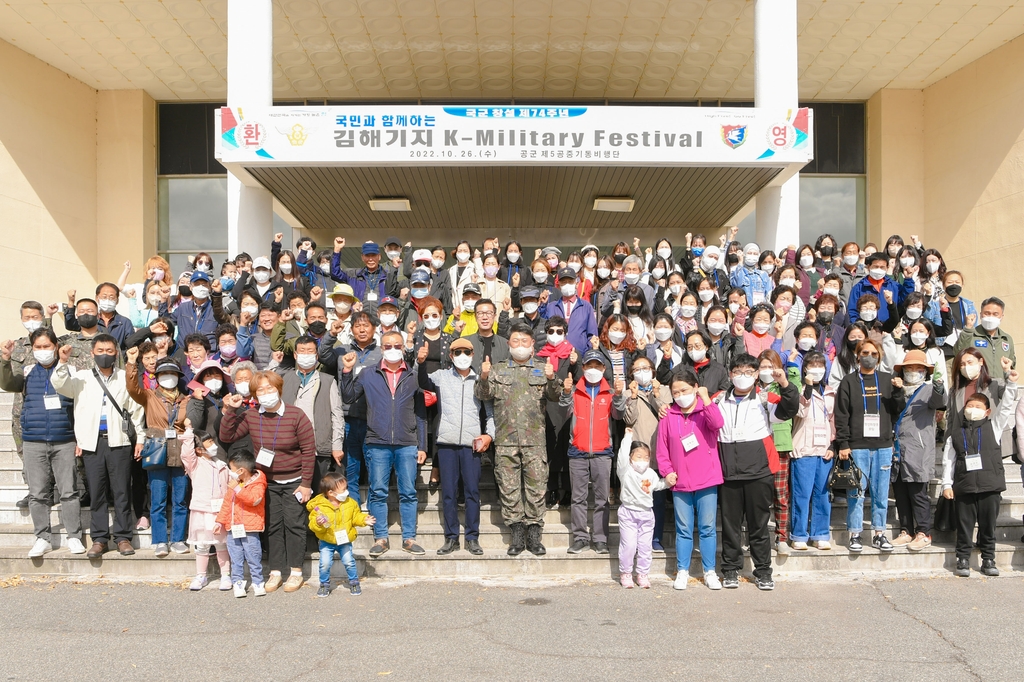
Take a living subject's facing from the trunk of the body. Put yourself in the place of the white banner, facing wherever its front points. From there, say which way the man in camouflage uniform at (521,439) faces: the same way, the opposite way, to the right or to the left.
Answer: the same way

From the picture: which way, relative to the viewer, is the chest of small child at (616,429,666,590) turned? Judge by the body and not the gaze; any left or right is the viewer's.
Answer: facing the viewer

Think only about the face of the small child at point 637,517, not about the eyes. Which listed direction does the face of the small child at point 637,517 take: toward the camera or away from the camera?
toward the camera

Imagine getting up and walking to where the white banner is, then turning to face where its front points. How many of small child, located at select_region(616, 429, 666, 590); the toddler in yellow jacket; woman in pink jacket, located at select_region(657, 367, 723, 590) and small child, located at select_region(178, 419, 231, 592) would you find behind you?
0

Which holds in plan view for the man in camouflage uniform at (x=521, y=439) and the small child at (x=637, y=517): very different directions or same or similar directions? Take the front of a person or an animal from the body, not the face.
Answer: same or similar directions

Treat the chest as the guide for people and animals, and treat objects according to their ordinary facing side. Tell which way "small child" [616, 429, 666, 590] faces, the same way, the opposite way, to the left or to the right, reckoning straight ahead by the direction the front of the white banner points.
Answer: the same way

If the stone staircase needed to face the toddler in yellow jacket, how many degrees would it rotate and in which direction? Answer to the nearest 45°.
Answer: approximately 45° to its right

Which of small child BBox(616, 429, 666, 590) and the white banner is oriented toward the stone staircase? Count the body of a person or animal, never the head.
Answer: the white banner

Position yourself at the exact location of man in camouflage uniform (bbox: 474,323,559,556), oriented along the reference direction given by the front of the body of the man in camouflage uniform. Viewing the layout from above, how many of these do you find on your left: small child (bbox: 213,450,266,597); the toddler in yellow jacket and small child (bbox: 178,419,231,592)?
0

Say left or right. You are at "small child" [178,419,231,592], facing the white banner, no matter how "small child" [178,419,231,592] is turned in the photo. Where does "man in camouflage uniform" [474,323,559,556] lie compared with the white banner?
right

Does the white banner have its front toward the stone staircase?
yes

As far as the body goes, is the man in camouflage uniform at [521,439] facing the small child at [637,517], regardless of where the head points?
no

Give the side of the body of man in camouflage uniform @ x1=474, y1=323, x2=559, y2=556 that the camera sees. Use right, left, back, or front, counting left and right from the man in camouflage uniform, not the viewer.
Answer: front

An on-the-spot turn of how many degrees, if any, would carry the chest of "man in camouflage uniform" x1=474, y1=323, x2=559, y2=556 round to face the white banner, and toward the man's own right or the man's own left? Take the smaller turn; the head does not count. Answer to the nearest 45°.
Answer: approximately 180°
